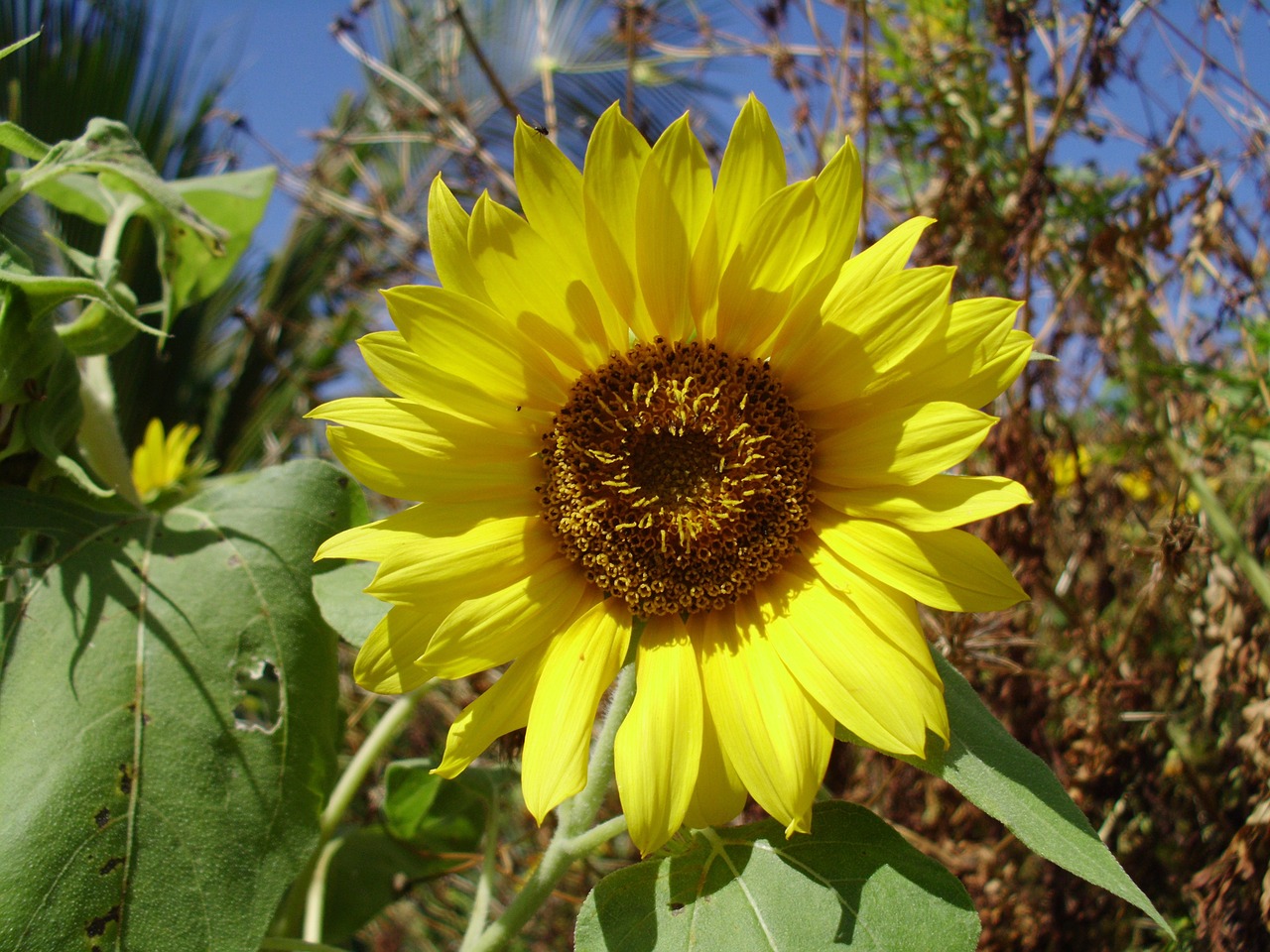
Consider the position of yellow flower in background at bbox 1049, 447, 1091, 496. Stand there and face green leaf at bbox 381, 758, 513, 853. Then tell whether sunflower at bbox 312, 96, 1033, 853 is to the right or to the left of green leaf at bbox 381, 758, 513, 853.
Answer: left

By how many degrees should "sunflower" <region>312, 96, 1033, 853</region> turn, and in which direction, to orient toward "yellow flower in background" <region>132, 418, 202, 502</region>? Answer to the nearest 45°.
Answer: approximately 135° to its right

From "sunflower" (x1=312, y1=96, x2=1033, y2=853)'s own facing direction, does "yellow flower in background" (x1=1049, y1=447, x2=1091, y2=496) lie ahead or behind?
behind

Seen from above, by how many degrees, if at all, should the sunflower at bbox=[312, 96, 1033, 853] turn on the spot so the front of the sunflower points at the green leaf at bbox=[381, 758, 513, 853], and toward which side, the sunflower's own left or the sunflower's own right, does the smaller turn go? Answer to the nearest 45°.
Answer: approximately 135° to the sunflower's own right

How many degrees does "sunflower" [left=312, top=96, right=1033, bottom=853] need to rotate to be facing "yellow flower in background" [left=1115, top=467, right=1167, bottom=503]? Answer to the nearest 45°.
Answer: approximately 135° to its left

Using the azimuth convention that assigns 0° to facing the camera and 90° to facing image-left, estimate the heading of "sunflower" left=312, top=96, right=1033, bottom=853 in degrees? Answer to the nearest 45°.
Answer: approximately 0°

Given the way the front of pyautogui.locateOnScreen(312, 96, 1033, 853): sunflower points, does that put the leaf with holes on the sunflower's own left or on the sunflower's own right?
on the sunflower's own right

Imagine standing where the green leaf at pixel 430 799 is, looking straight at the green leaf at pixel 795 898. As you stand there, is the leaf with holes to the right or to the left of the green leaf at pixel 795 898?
right
